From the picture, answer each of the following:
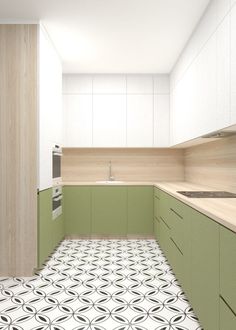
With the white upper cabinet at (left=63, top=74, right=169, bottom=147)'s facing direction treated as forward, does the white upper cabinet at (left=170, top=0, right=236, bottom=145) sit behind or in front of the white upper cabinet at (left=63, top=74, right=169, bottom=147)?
in front

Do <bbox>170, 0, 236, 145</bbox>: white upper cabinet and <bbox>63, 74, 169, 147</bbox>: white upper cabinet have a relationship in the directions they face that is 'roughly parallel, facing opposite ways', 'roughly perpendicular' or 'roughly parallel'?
roughly perpendicular

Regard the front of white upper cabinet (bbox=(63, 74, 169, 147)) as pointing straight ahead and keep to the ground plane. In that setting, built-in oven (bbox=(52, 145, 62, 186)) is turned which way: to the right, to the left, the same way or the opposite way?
to the left

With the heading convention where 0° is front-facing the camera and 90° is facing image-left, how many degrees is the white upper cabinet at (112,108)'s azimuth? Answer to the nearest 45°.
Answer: approximately 0°

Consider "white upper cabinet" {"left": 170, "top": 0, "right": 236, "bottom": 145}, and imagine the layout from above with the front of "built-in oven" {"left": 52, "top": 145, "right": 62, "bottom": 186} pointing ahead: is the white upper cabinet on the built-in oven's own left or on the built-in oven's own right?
on the built-in oven's own right

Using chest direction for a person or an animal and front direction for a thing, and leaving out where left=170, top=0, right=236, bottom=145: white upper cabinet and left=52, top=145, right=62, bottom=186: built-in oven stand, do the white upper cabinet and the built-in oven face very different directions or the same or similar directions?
very different directions

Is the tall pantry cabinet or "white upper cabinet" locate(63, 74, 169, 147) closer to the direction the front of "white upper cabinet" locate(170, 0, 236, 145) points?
the tall pantry cabinet

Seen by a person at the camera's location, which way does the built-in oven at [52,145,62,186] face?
facing to the right of the viewer

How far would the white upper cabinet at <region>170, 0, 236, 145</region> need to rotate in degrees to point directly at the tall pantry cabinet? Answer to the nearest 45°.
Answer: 0° — it already faces it

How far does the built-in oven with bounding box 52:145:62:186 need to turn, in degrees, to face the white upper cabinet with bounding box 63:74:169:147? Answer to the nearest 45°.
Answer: approximately 45° to its left

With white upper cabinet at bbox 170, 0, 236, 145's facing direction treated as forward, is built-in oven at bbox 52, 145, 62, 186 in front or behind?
in front

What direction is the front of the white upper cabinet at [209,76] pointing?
to the viewer's left
